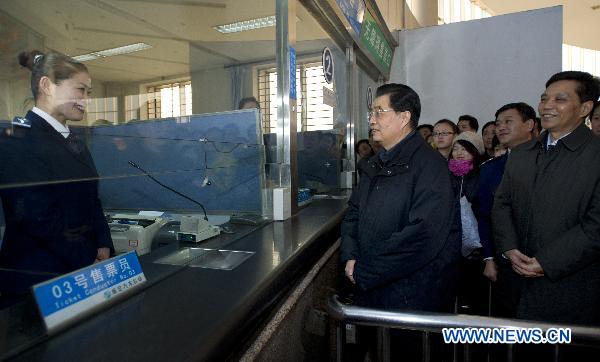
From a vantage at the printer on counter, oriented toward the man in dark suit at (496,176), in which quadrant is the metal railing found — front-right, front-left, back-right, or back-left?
front-right

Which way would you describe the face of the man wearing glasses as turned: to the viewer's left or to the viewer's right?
to the viewer's left

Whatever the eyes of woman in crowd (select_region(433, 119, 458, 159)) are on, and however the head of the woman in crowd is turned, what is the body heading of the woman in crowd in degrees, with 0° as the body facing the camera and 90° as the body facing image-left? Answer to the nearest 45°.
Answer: approximately 45°

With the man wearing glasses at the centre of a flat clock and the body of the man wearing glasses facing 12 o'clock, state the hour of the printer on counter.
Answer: The printer on counter is roughly at 1 o'clock from the man wearing glasses.

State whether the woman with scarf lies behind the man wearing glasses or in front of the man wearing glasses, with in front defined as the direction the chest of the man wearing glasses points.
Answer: behind

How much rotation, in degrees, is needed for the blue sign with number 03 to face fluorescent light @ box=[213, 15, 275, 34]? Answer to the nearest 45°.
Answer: approximately 90° to its left

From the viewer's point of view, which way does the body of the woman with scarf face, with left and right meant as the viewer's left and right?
facing the viewer and to the left of the viewer

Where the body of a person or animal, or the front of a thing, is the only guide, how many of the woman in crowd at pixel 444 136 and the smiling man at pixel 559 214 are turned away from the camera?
0

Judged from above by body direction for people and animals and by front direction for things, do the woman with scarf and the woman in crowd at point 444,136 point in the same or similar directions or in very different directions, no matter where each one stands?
same or similar directions

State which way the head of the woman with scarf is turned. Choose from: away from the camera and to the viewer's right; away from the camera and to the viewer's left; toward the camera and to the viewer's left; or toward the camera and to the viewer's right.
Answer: toward the camera and to the viewer's left

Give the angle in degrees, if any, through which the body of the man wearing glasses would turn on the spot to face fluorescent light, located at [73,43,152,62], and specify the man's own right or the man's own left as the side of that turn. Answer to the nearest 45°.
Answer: approximately 45° to the man's own right

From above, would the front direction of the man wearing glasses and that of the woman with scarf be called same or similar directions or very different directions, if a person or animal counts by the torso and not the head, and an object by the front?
same or similar directions

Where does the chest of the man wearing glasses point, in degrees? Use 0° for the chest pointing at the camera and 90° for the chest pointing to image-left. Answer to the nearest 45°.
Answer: approximately 45°

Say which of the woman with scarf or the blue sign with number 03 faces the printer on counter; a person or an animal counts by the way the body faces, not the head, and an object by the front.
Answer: the woman with scarf

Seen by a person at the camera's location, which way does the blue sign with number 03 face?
facing the viewer and to the right of the viewer

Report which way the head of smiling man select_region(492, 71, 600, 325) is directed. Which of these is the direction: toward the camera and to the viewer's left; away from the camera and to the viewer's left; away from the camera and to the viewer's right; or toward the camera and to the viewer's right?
toward the camera and to the viewer's left
